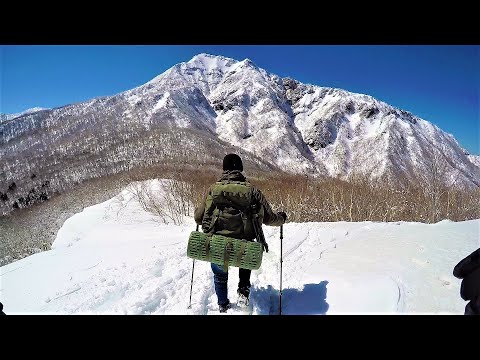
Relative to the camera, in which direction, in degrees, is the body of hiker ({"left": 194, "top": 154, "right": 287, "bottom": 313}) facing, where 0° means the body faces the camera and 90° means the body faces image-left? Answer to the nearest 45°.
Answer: approximately 180°
